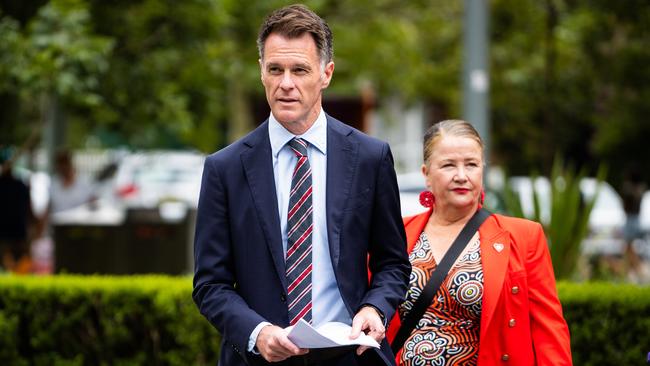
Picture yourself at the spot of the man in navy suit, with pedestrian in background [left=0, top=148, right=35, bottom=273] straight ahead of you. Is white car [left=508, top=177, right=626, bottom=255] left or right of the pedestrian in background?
right

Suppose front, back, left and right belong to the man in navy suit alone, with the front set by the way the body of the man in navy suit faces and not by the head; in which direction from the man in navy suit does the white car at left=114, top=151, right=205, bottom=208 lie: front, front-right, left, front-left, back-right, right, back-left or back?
back

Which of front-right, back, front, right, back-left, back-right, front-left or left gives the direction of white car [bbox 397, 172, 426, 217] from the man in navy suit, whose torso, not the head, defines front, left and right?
back

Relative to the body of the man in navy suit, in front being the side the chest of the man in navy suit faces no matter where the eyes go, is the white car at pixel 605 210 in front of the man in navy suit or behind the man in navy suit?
behind
